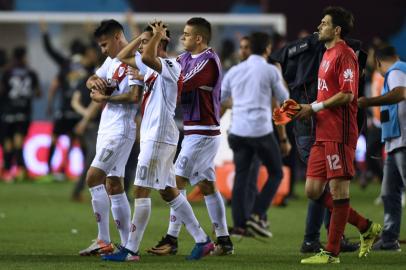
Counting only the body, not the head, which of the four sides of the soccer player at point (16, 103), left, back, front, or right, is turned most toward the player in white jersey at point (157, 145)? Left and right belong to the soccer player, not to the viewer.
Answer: back

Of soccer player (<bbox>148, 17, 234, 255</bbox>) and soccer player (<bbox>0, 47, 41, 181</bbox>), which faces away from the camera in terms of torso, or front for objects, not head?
soccer player (<bbox>0, 47, 41, 181</bbox>)

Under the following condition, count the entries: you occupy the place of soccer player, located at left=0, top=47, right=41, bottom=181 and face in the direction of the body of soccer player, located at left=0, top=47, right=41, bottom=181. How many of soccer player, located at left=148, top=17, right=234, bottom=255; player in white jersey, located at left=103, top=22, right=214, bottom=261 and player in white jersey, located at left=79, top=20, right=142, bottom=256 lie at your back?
3

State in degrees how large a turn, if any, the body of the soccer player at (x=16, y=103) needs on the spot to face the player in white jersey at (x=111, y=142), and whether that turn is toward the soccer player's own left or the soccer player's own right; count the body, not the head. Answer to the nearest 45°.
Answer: approximately 180°

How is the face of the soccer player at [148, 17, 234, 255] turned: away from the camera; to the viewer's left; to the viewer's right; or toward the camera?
to the viewer's left

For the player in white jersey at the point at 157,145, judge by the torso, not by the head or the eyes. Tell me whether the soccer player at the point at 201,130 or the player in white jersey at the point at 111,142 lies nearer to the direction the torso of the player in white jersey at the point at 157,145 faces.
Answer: the player in white jersey

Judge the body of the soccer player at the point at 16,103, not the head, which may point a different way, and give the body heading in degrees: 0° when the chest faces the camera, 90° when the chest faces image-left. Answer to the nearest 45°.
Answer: approximately 180°

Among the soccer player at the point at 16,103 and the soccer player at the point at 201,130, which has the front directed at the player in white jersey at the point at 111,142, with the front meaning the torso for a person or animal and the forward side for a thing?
the soccer player at the point at 201,130

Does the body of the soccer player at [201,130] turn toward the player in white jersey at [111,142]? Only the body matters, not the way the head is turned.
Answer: yes

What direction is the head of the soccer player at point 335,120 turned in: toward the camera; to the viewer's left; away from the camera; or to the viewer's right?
to the viewer's left
